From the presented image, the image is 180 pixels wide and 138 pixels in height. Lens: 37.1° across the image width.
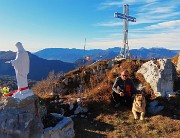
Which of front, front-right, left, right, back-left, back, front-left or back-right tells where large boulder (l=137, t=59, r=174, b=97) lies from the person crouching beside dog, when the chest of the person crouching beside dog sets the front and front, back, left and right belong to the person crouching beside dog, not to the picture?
back-left

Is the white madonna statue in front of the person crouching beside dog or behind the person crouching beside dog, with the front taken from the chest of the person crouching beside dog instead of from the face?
in front

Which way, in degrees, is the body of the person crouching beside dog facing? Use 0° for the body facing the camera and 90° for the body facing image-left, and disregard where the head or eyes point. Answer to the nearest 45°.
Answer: approximately 0°

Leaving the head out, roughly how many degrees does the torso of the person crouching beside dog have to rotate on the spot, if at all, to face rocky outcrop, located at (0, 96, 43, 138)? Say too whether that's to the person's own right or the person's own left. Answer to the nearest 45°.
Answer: approximately 45° to the person's own right

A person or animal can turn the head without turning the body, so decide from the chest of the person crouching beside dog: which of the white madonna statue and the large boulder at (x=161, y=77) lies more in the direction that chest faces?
the white madonna statue

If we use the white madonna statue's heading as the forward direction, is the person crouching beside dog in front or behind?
behind
